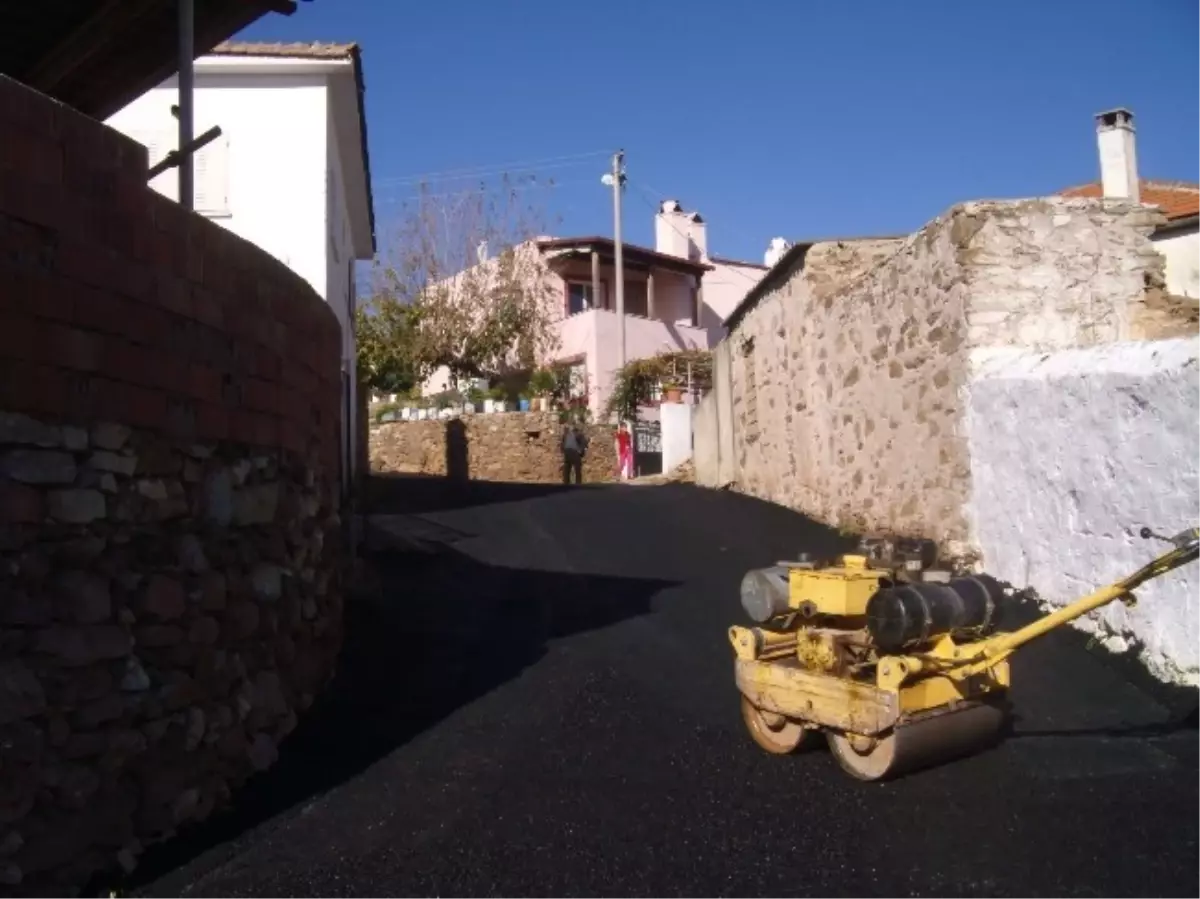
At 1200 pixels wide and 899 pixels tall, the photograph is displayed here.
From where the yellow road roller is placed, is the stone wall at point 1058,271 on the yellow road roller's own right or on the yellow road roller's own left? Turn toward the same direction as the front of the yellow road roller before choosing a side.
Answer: on the yellow road roller's own right

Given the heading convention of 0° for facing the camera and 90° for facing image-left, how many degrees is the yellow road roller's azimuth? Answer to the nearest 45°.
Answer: approximately 135°

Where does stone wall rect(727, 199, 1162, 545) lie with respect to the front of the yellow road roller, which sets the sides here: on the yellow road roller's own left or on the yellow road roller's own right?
on the yellow road roller's own right
